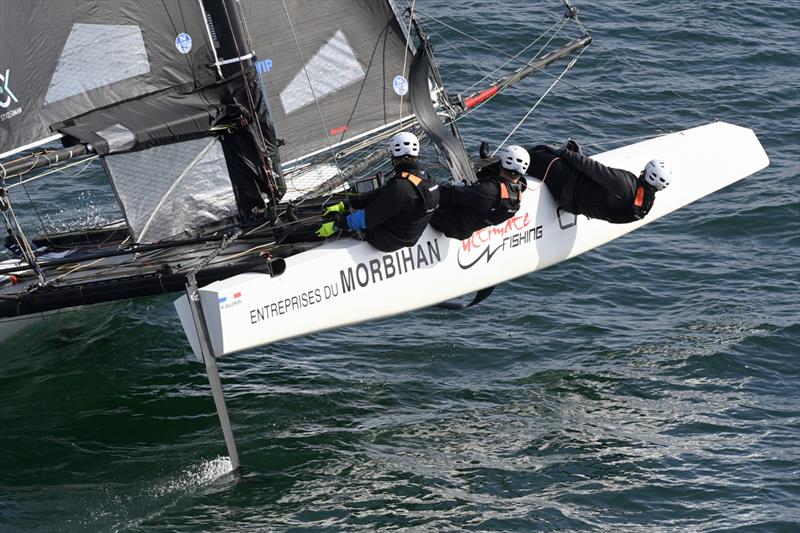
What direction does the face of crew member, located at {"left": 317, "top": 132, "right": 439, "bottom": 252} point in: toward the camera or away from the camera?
away from the camera

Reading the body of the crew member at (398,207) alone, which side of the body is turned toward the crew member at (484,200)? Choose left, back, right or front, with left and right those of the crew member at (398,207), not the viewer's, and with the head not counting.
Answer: right

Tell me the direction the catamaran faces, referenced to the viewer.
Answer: facing away from the viewer and to the right of the viewer

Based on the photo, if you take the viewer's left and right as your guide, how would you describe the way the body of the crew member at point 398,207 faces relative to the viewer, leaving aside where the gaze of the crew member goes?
facing away from the viewer and to the left of the viewer
